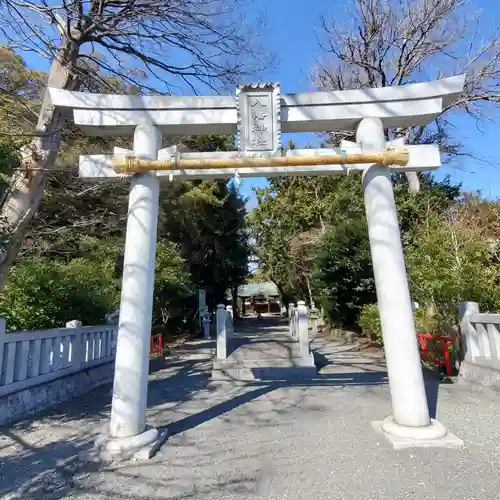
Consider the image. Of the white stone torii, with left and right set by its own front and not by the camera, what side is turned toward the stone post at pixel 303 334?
back

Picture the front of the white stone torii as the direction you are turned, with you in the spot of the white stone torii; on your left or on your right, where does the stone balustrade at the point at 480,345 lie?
on your left

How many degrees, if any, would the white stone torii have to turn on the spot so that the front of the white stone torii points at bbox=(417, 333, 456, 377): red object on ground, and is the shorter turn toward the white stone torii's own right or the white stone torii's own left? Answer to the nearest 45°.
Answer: approximately 135° to the white stone torii's own left

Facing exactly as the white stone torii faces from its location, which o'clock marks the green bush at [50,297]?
The green bush is roughly at 4 o'clock from the white stone torii.

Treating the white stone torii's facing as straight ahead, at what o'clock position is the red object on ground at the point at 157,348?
The red object on ground is roughly at 5 o'clock from the white stone torii.

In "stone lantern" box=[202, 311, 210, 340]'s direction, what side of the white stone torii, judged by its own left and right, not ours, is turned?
back

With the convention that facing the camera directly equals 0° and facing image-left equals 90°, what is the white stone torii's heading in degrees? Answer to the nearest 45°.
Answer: approximately 0°

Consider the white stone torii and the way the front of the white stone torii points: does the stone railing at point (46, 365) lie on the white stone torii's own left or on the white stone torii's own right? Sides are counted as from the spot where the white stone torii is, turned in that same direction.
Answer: on the white stone torii's own right

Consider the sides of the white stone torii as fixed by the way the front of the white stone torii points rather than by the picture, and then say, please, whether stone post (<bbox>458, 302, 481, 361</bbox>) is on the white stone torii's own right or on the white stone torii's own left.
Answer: on the white stone torii's own left
